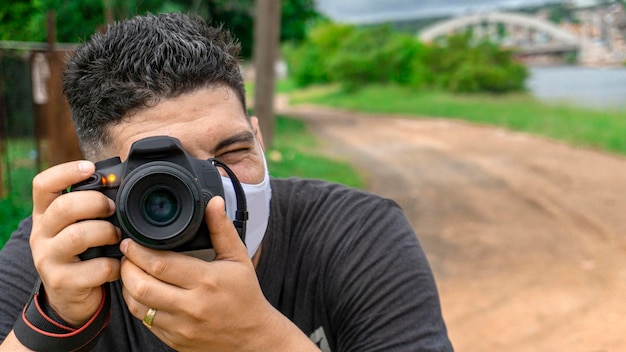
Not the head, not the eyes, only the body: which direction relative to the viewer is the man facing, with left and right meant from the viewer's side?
facing the viewer

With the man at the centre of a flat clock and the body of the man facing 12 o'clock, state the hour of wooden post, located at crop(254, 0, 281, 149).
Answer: The wooden post is roughly at 6 o'clock from the man.

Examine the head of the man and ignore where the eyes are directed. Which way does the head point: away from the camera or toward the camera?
toward the camera

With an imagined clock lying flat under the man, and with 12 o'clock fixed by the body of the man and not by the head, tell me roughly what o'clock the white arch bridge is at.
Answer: The white arch bridge is roughly at 7 o'clock from the man.

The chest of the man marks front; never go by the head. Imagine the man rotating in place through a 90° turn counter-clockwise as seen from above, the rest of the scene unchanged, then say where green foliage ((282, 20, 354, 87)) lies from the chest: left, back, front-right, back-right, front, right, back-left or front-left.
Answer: left

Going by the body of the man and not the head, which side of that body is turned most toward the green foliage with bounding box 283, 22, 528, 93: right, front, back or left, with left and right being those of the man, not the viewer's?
back

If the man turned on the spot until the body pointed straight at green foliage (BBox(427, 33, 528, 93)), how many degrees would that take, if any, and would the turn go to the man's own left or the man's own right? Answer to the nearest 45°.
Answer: approximately 180°
